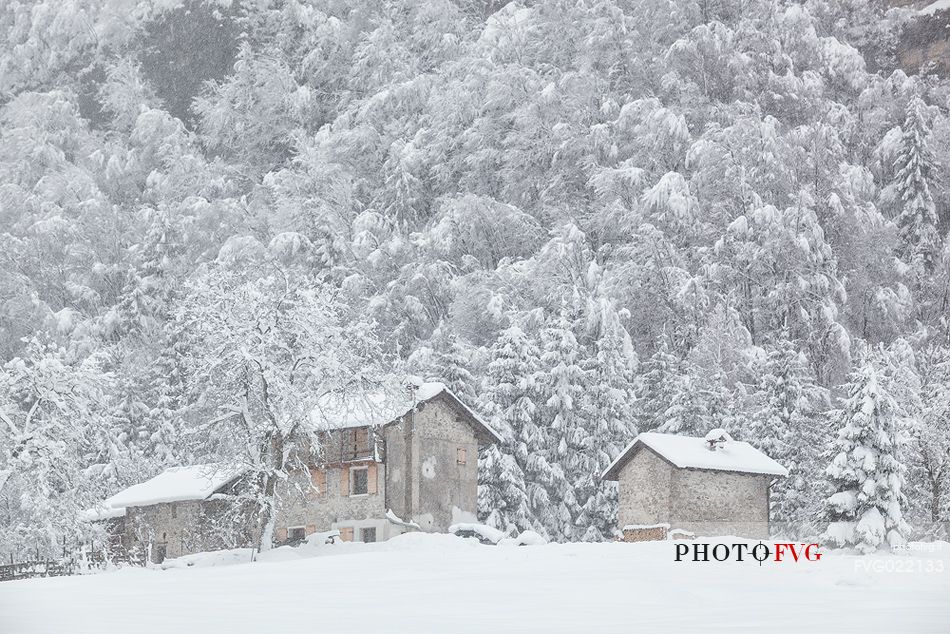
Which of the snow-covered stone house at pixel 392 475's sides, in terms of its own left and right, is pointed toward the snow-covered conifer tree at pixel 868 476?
left

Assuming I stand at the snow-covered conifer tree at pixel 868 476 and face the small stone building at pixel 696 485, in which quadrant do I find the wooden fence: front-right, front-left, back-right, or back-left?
front-left

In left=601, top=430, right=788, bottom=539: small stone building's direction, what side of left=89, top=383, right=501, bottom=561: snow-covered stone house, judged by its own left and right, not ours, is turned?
left

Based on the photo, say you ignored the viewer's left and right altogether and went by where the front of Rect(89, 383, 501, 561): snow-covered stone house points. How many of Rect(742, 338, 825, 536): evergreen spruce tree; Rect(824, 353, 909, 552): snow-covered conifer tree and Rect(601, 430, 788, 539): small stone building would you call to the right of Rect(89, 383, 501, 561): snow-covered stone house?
0

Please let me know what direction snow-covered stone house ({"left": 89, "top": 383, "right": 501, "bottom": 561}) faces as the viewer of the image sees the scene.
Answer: facing the viewer and to the left of the viewer

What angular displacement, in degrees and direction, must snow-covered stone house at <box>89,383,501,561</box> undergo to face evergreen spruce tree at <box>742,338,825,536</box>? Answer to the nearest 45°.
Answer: approximately 135° to its left
